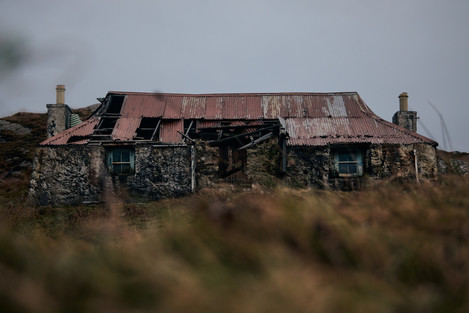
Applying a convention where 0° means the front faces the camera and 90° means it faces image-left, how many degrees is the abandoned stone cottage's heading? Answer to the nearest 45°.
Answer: approximately 0°
